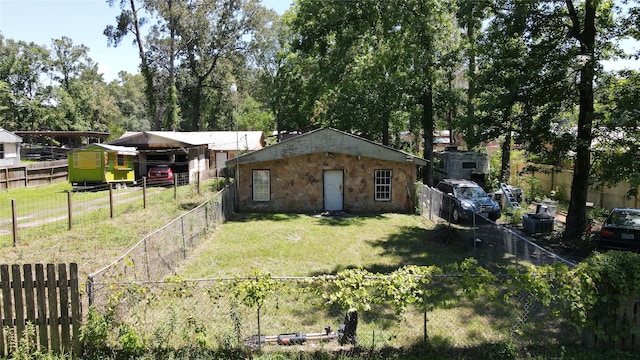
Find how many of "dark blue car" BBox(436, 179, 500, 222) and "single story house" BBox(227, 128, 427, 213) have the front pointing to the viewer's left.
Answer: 0

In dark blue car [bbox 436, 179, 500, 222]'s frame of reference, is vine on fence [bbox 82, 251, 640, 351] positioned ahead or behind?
ahead

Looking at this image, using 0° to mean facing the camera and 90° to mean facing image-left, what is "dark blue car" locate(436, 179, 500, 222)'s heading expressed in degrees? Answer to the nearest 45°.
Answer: approximately 315°

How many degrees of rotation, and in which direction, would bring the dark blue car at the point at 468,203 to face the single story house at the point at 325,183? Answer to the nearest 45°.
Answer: approximately 135° to its right

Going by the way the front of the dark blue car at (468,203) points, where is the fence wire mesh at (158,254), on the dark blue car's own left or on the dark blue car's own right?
on the dark blue car's own right

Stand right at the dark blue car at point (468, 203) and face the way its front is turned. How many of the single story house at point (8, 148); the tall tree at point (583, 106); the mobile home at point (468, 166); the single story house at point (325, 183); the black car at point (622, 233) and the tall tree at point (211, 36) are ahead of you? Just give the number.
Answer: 2

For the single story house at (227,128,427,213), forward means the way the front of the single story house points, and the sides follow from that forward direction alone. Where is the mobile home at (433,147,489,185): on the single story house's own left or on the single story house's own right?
on the single story house's own left

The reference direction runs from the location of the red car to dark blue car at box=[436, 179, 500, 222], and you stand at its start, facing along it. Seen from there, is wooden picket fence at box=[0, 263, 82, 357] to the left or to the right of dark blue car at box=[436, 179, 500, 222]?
right

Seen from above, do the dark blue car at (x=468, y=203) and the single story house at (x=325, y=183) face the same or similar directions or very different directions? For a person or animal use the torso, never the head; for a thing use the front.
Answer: same or similar directions

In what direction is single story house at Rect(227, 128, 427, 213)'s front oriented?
toward the camera

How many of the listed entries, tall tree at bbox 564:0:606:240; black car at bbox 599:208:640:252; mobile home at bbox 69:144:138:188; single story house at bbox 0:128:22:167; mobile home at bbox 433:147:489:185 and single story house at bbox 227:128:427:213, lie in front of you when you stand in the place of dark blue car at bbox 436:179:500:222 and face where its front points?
2

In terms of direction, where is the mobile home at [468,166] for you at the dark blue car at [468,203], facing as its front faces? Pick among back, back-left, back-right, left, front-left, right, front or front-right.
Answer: back-left

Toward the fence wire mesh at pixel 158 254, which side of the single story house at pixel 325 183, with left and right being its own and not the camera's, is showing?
front

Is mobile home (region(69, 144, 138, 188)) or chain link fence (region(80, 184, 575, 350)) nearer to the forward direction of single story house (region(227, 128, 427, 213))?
the chain link fence

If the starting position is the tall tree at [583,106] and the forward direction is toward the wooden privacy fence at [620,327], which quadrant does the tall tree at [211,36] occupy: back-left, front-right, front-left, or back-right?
back-right

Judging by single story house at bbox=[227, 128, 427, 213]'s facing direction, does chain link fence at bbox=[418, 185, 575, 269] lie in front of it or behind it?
in front

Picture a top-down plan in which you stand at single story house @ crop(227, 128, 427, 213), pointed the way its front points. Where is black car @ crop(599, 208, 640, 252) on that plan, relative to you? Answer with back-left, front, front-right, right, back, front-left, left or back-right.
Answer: front-left
